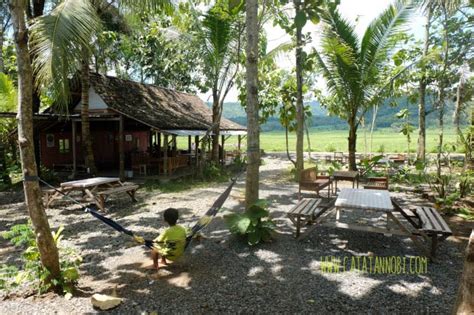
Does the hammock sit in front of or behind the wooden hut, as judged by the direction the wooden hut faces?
in front

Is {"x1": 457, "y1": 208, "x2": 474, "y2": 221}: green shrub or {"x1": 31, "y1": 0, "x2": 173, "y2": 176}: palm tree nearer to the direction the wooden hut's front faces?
the green shrub

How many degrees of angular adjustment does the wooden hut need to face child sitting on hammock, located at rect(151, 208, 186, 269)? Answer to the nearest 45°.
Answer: approximately 45° to its right

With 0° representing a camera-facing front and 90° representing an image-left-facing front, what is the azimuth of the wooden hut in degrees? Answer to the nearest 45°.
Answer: approximately 315°

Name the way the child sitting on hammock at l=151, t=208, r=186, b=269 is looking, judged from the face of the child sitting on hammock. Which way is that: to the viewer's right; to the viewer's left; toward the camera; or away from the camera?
away from the camera
